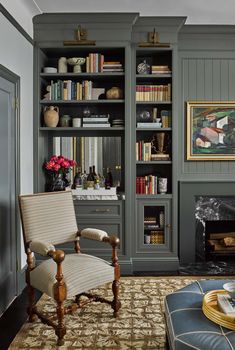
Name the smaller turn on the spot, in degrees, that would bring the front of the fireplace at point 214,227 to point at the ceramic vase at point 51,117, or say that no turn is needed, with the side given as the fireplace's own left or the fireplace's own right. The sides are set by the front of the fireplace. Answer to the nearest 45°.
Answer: approximately 45° to the fireplace's own right

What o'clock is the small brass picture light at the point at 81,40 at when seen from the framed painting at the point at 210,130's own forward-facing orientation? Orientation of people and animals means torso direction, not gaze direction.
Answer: The small brass picture light is roughly at 2 o'clock from the framed painting.

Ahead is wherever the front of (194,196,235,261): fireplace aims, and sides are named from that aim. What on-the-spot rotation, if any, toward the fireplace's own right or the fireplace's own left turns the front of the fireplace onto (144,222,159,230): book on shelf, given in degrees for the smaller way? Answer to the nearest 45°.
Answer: approximately 45° to the fireplace's own right

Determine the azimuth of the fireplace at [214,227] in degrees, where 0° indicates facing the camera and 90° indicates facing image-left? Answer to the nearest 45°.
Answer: approximately 0°

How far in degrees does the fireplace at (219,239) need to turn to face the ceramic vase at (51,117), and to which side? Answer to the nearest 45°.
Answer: approximately 45° to its right

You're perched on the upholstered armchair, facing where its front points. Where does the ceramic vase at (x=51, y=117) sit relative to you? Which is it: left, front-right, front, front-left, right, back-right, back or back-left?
back-left

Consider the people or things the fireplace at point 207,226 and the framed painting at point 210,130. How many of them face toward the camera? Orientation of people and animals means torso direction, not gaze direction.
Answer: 2

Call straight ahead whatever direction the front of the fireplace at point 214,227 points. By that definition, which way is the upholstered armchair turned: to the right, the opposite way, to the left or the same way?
to the left

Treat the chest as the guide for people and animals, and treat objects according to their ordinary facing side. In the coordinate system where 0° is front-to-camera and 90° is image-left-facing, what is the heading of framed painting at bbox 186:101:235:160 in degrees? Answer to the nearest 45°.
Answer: approximately 0°

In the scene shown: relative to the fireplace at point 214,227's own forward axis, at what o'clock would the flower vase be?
The flower vase is roughly at 2 o'clock from the fireplace.
